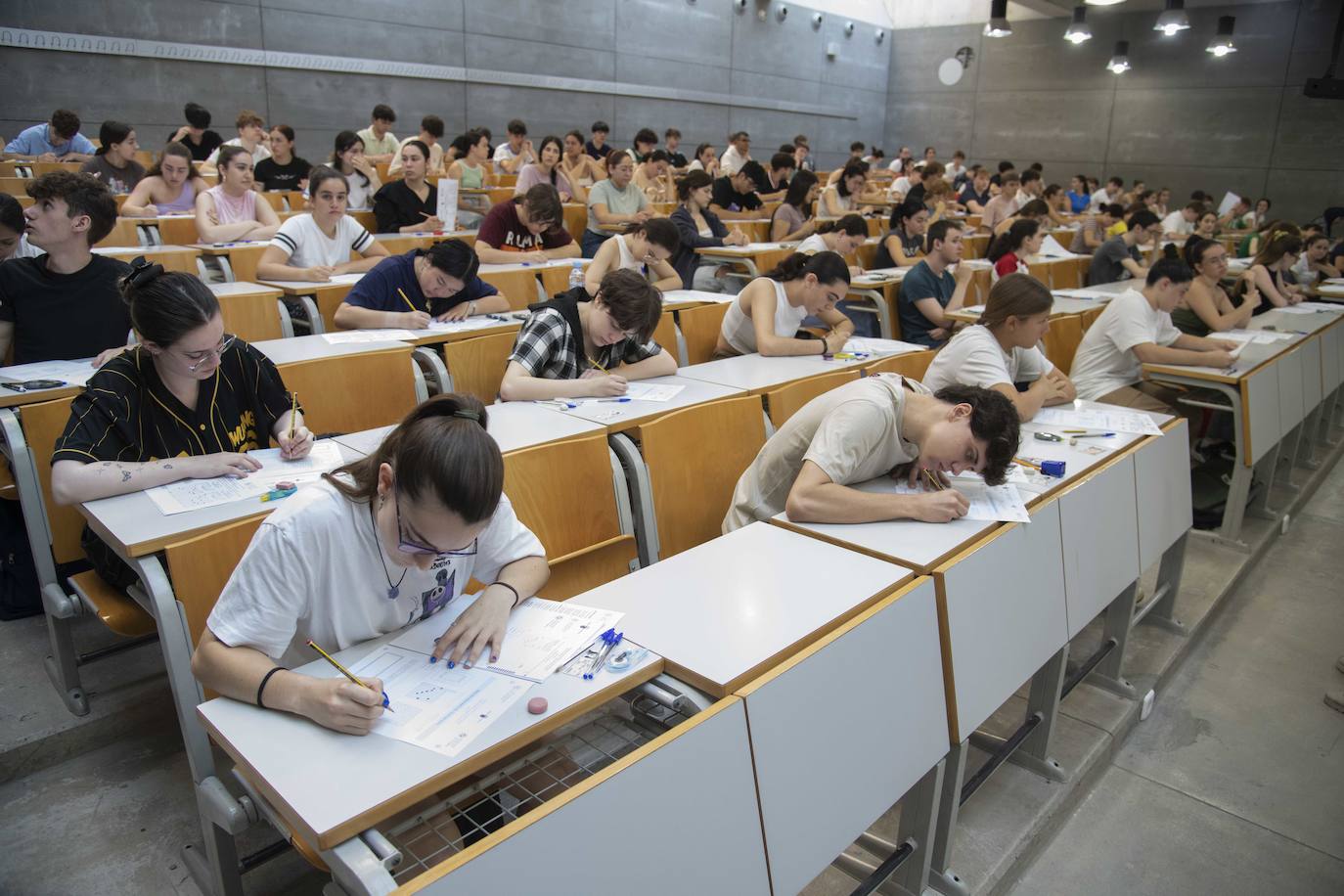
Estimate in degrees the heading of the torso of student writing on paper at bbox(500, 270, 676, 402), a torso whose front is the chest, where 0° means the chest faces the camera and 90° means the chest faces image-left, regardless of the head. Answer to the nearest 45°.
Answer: approximately 315°

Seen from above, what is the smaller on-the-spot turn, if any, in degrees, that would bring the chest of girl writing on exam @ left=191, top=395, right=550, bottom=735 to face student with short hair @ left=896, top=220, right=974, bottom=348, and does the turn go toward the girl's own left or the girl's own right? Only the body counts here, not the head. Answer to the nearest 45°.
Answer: approximately 90° to the girl's own left

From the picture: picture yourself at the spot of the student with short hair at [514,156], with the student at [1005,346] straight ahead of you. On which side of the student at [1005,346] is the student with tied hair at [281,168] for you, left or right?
right

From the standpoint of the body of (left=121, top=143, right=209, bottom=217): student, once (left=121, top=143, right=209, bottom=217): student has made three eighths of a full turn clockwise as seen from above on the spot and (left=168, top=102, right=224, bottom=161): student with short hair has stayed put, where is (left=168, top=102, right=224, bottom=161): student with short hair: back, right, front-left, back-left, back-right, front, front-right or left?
front-right

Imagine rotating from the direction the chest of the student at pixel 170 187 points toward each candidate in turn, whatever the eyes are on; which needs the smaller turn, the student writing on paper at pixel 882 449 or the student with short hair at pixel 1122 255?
the student writing on paper

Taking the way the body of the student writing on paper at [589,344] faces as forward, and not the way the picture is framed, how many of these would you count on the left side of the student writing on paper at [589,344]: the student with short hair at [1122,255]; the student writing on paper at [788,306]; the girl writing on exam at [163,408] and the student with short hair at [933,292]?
3
